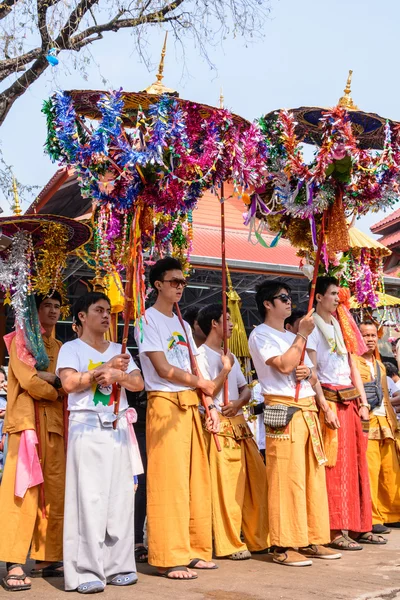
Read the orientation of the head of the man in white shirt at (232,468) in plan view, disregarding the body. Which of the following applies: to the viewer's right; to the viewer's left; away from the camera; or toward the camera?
to the viewer's right

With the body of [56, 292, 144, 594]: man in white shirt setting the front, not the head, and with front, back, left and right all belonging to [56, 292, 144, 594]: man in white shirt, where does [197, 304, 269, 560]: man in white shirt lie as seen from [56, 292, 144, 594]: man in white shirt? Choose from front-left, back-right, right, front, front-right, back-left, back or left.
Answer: left

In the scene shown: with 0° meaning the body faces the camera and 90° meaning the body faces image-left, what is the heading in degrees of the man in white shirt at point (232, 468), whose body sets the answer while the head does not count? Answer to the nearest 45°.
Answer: approximately 315°

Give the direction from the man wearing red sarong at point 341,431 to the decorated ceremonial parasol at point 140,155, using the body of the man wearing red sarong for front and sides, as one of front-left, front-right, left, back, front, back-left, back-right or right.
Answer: right

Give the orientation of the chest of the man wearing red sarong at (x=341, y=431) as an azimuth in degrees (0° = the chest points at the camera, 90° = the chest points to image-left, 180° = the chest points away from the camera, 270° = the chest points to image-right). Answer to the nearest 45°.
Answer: approximately 315°

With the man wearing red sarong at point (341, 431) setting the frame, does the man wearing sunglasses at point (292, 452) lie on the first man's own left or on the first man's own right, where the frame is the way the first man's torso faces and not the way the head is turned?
on the first man's own right
